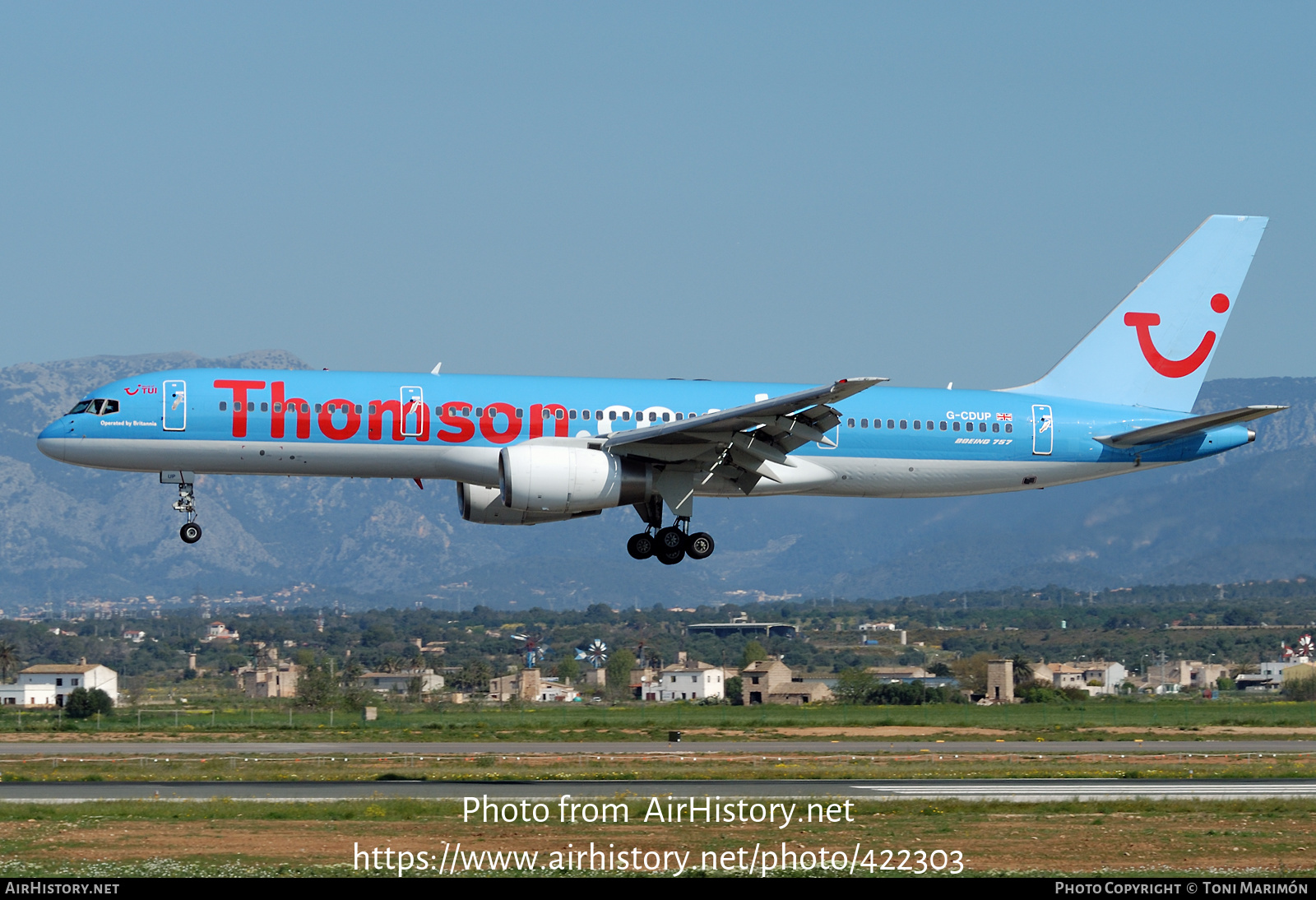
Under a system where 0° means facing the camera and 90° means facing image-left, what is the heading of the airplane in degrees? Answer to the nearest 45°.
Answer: approximately 90°
